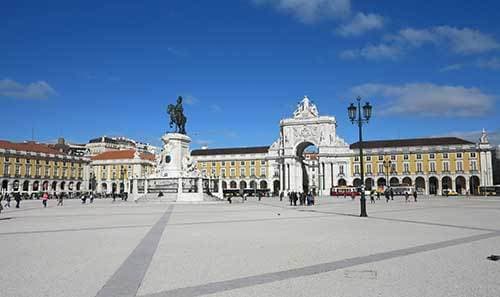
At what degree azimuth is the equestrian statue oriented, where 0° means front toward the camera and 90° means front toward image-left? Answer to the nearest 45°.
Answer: approximately 45°
